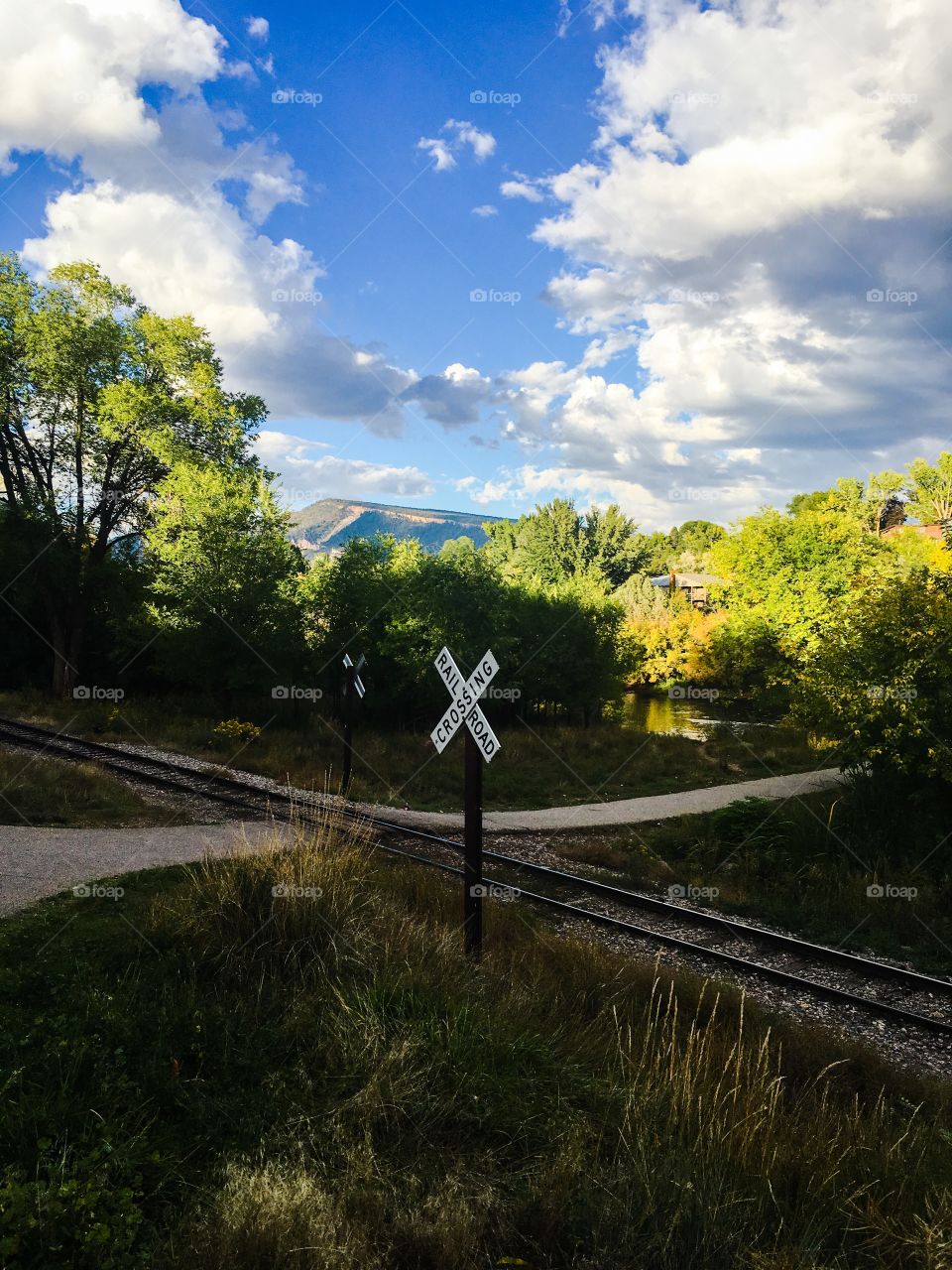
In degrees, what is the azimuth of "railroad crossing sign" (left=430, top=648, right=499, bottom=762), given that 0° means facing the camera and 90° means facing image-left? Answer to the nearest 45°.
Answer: approximately 45°

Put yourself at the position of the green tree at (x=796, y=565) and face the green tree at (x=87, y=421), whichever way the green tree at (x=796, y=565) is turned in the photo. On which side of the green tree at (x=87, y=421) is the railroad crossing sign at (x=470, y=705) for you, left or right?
left

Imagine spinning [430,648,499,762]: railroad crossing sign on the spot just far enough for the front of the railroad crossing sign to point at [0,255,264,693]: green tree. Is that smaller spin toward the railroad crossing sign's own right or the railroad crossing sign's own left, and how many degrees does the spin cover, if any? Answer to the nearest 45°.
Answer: approximately 90° to the railroad crossing sign's own right

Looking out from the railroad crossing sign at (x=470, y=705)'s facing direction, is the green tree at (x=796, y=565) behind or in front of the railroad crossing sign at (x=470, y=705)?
behind

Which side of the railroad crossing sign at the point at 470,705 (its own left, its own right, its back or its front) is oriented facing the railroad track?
back

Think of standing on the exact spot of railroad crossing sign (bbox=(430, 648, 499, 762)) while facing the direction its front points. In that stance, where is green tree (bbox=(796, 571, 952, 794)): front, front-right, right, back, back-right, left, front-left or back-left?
back
